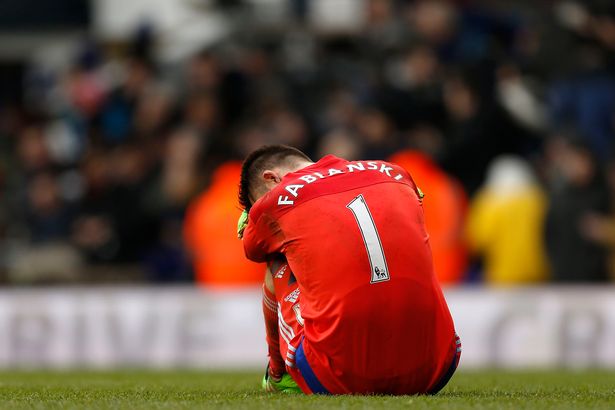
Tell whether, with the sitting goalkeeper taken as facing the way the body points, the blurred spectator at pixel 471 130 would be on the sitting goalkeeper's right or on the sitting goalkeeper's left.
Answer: on the sitting goalkeeper's right

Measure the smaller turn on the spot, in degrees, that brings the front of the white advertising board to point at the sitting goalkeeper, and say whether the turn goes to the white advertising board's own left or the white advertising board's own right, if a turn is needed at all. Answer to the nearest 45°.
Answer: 0° — it already faces them

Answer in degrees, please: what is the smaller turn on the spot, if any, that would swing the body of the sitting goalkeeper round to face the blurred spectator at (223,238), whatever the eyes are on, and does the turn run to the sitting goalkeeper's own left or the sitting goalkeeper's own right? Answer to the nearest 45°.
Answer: approximately 45° to the sitting goalkeeper's own right

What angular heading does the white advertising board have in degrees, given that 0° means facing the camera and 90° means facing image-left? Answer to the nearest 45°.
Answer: approximately 0°

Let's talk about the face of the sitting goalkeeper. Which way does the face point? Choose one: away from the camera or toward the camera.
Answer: away from the camera

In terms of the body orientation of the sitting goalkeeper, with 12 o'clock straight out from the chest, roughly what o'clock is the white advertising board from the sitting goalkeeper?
The white advertising board is roughly at 1 o'clock from the sitting goalkeeper.

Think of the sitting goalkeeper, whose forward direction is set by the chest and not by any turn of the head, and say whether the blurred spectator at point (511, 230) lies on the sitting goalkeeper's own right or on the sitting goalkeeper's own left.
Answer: on the sitting goalkeeper's own right

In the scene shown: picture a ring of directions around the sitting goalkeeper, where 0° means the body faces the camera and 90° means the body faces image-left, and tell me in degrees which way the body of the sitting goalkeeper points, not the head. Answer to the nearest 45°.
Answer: approximately 135°

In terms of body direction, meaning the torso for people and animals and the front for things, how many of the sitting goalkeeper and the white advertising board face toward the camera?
1
